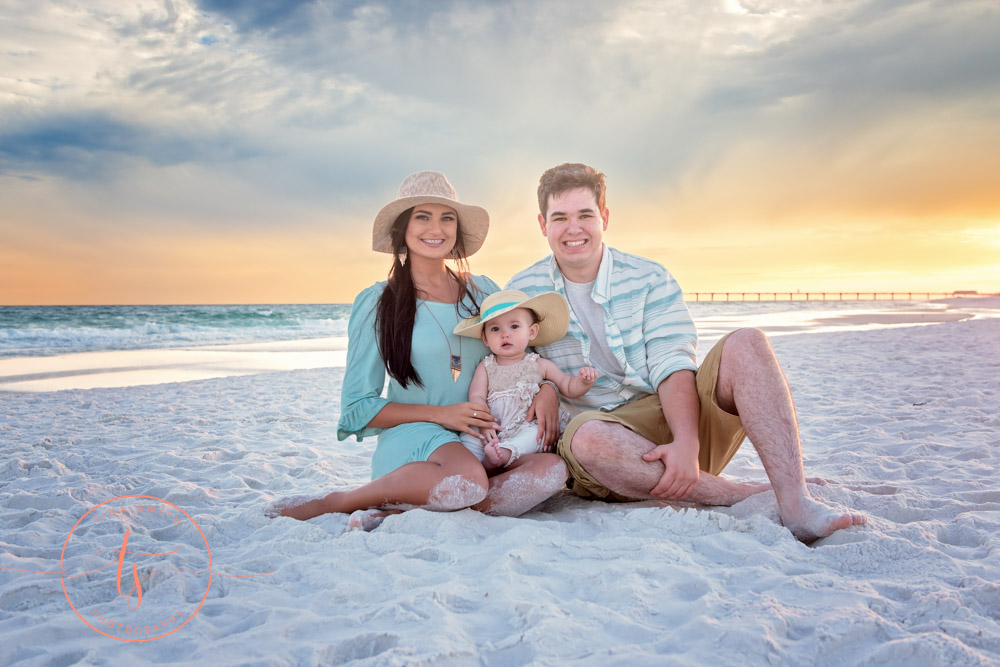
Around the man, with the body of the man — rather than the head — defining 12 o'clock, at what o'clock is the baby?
The baby is roughly at 3 o'clock from the man.

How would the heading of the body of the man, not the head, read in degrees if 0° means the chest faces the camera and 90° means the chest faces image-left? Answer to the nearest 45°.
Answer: approximately 0°

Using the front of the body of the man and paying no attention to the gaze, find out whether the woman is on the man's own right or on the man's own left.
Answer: on the man's own right
